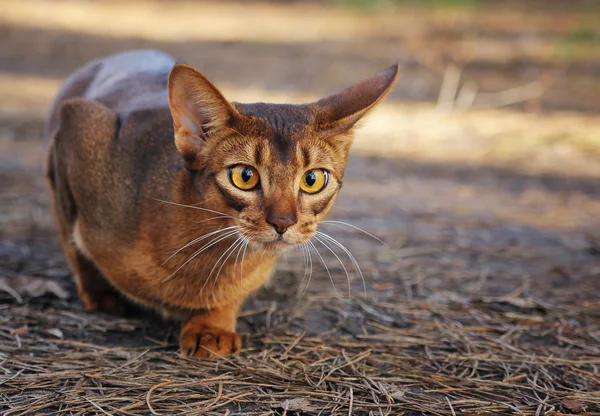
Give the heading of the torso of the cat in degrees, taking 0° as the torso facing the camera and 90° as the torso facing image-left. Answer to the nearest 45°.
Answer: approximately 315°
